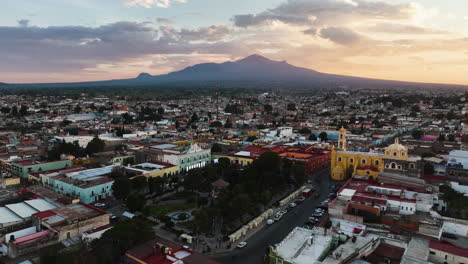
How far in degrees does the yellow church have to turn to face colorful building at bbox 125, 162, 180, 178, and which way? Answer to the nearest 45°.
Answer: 0° — it already faces it

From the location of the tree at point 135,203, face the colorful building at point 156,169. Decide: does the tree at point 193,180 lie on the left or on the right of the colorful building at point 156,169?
right

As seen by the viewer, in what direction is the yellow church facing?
to the viewer's left

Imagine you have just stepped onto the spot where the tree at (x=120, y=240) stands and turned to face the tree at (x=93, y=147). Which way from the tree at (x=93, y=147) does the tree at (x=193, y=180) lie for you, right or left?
right
